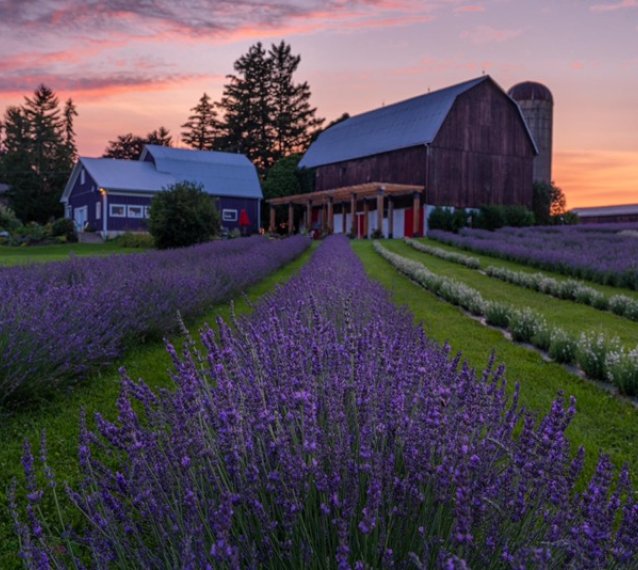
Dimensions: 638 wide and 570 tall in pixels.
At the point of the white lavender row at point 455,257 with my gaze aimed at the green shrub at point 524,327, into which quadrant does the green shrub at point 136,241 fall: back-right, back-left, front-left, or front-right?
back-right

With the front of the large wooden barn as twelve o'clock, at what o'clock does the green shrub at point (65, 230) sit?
The green shrub is roughly at 1 o'clock from the large wooden barn.

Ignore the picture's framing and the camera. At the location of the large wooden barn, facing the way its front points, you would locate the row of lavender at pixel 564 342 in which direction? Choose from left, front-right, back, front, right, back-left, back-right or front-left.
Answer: front-left

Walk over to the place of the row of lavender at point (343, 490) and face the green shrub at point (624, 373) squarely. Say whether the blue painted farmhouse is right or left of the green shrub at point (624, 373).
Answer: left

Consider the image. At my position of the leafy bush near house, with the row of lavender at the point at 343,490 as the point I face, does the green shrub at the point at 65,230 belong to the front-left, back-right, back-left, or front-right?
back-right

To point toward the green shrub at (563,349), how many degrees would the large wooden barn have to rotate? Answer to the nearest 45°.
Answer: approximately 45° to its left
